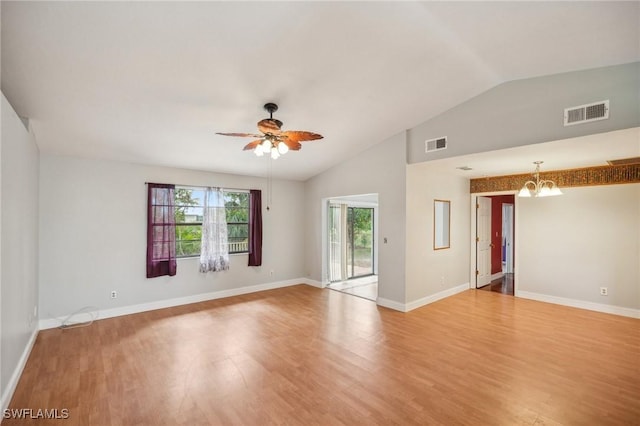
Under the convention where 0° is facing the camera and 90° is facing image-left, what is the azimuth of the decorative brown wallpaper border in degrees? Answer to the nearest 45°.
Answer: approximately 45°

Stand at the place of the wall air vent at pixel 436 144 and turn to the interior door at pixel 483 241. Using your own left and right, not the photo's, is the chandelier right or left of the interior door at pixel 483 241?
right

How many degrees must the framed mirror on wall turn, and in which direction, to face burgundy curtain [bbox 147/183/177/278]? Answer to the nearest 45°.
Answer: approximately 90° to its right

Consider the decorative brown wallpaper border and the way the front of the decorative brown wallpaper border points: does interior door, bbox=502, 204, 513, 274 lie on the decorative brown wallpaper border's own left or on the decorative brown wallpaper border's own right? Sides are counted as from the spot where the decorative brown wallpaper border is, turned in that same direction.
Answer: on the decorative brown wallpaper border's own right

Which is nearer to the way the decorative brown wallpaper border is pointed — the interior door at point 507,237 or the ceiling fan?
the ceiling fan
